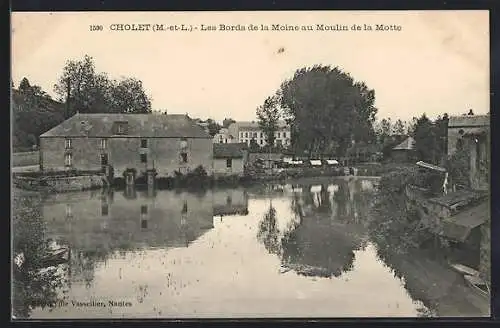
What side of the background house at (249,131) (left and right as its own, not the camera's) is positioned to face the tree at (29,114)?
right

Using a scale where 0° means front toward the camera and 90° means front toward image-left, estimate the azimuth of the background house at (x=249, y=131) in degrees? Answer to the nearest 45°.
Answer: approximately 0°
